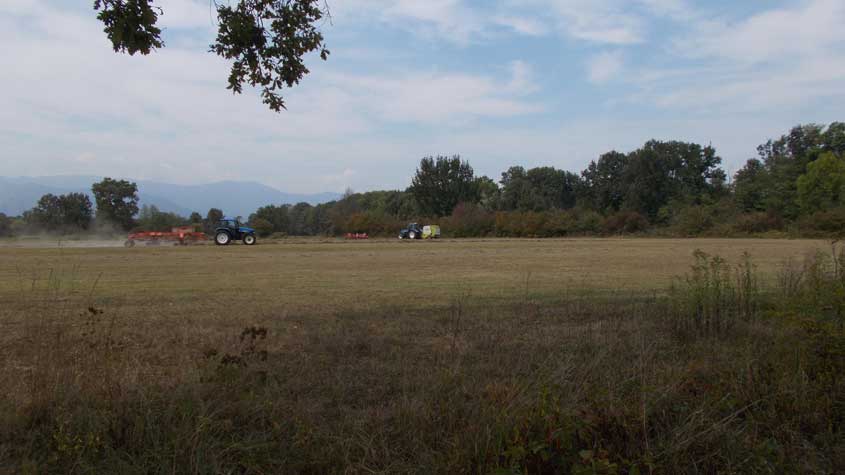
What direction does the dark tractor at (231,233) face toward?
to the viewer's right

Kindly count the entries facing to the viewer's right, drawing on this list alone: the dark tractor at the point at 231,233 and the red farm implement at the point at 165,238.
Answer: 2

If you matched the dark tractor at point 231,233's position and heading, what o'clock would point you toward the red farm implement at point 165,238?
The red farm implement is roughly at 7 o'clock from the dark tractor.

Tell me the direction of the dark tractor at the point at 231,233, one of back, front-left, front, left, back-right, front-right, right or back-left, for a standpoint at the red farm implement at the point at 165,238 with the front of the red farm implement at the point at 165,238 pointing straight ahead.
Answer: front-right

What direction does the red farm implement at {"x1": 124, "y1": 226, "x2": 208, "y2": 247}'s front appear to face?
to the viewer's right
